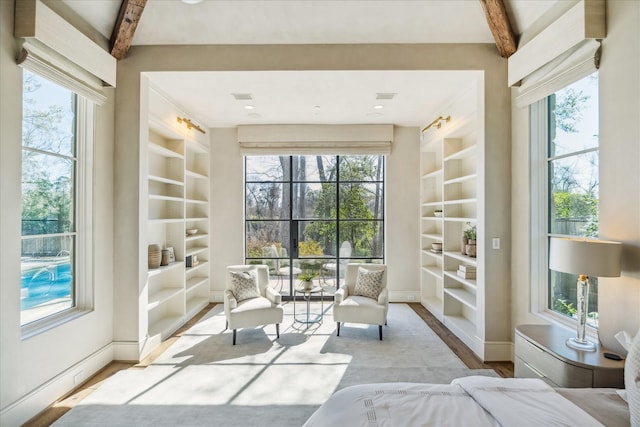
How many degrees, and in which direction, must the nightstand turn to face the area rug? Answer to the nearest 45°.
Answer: approximately 45° to its right

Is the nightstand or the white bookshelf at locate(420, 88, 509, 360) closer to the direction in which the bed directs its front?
the white bookshelf

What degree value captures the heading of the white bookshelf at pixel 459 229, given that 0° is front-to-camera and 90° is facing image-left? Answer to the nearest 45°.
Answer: approximately 45°

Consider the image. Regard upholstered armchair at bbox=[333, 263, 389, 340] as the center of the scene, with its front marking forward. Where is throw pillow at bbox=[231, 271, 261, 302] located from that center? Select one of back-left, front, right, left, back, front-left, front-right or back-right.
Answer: front-right

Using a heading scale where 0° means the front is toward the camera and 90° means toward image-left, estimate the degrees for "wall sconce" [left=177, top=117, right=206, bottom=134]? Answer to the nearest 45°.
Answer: approximately 315°

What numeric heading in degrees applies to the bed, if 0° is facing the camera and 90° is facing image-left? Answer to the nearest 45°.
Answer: approximately 90°

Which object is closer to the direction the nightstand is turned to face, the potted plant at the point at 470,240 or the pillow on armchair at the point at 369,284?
the pillow on armchair
